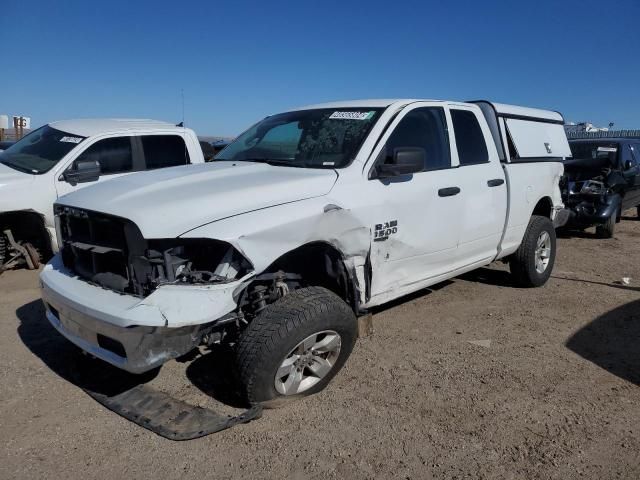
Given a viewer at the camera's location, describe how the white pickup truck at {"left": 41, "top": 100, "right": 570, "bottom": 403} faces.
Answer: facing the viewer and to the left of the viewer

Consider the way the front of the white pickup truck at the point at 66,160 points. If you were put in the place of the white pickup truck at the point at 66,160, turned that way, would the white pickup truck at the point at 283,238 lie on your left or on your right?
on your left

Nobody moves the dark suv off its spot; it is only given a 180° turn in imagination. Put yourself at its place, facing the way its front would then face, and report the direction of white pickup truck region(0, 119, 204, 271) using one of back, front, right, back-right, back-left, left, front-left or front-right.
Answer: back

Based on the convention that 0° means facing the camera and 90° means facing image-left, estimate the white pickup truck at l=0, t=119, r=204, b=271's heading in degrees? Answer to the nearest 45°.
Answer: approximately 45°

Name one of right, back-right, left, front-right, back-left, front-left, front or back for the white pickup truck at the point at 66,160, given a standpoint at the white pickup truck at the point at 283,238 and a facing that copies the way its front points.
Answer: right

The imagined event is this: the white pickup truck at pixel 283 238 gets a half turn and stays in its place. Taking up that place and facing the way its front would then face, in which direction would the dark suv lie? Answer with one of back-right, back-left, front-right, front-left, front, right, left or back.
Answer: front
